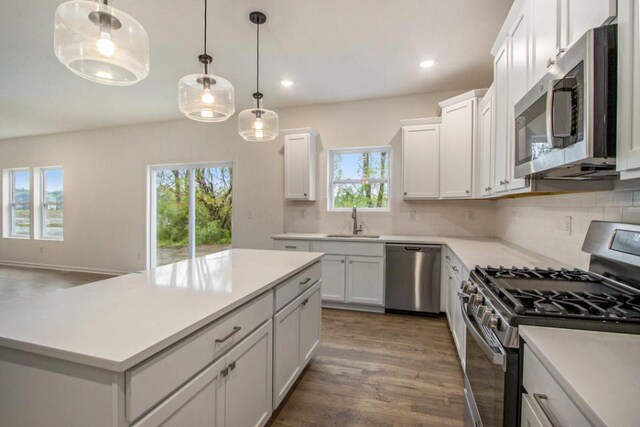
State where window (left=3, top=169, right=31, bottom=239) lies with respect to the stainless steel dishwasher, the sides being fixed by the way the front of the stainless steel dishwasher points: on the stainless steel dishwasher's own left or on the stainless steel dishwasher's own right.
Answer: on the stainless steel dishwasher's own right

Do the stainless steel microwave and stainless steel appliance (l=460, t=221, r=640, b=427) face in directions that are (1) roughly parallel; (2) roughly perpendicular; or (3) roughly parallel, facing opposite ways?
roughly parallel

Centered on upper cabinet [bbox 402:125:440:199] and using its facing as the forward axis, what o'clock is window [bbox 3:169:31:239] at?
The window is roughly at 3 o'clock from the upper cabinet.

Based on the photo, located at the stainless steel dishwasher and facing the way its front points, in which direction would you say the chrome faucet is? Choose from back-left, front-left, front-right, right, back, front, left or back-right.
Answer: back-right

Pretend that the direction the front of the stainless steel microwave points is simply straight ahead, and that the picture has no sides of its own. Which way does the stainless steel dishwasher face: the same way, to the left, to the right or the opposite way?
to the left

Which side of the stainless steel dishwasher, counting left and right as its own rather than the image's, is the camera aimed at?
front

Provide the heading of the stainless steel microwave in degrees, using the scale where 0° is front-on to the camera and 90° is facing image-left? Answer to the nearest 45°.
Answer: approximately 45°

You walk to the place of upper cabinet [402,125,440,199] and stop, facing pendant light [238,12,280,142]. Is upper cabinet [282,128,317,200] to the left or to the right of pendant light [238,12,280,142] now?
right

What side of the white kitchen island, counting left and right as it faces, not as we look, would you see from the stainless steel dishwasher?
left

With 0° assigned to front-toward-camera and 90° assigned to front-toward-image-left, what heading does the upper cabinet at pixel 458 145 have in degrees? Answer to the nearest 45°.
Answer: approximately 45°

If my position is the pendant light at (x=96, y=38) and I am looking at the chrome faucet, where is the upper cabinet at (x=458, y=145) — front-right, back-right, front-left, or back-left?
front-right

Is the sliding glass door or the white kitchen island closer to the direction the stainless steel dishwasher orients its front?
the white kitchen island

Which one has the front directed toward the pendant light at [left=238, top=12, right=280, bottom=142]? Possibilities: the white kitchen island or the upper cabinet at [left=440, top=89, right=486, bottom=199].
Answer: the upper cabinet
